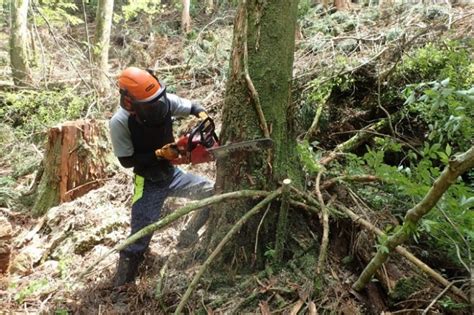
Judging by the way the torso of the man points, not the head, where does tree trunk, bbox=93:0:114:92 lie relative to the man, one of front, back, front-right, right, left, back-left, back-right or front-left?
back-left

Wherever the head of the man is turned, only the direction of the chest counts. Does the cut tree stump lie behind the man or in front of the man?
behind

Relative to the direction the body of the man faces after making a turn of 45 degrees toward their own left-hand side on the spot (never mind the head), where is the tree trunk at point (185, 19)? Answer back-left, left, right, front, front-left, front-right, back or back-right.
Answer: left

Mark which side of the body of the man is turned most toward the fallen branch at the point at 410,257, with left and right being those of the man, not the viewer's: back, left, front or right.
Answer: front

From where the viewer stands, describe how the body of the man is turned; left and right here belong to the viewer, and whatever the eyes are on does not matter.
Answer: facing the viewer and to the right of the viewer

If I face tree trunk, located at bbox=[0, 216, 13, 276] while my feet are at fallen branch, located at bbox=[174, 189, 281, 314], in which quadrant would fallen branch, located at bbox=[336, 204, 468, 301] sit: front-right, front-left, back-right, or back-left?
back-right

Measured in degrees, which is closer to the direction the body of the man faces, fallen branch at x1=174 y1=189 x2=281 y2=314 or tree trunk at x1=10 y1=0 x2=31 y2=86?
the fallen branch

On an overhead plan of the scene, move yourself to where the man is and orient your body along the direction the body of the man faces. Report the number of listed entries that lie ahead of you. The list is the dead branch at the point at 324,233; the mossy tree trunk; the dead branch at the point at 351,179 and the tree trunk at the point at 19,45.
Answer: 3

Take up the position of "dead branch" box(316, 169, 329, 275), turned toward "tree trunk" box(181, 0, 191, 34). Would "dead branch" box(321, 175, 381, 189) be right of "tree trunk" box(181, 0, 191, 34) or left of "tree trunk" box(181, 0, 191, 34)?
right

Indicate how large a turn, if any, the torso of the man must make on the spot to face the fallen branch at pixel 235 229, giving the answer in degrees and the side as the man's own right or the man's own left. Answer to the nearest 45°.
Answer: approximately 45° to the man's own right

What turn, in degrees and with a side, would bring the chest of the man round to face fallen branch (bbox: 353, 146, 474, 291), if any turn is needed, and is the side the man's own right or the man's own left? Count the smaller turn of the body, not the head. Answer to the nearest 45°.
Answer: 0° — they already face it

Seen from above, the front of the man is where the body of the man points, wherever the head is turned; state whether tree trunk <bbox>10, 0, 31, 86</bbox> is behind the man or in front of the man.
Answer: behind

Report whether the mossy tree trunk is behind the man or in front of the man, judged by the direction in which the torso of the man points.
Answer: in front
